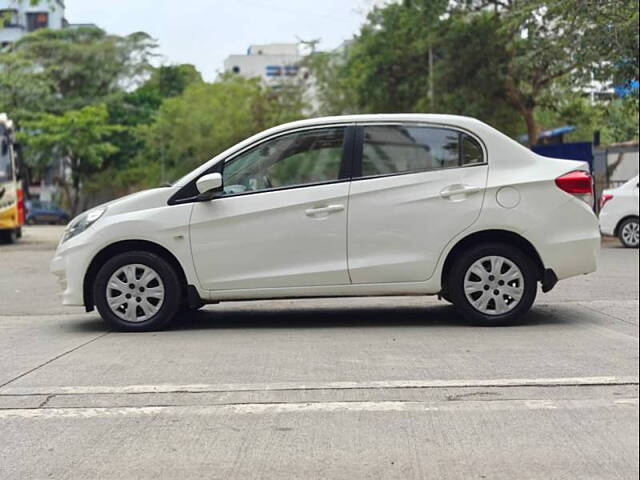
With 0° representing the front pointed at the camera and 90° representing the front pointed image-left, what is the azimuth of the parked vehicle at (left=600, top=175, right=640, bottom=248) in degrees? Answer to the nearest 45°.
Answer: approximately 225°

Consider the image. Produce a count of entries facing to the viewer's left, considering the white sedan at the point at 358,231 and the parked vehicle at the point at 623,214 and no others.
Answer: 1

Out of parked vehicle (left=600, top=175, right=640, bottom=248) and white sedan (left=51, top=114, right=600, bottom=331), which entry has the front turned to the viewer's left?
the white sedan

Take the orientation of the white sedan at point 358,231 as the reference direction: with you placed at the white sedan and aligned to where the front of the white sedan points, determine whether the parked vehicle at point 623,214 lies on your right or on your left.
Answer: on your right

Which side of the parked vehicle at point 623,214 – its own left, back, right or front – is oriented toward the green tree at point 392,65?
left

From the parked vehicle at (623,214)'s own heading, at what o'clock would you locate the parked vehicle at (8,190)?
the parked vehicle at (8,190) is roughly at 7 o'clock from the parked vehicle at (623,214).

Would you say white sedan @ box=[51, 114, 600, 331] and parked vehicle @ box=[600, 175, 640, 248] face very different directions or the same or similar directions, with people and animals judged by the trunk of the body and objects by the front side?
very different directions

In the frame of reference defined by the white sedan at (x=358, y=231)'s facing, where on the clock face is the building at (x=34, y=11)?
The building is roughly at 1 o'clock from the white sedan.

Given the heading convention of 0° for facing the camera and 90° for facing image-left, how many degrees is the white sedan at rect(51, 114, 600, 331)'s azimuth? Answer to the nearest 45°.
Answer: approximately 90°
